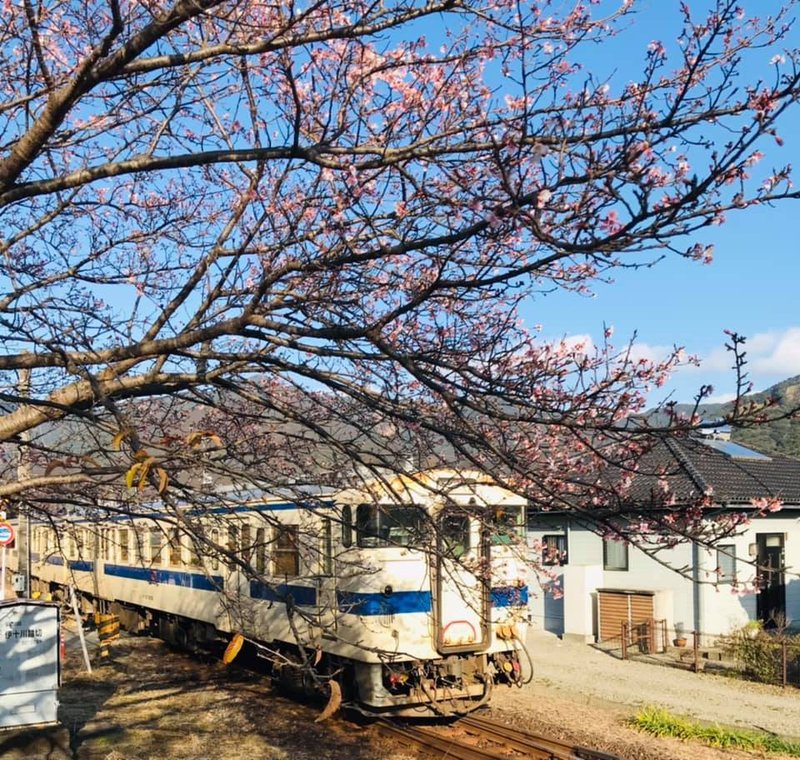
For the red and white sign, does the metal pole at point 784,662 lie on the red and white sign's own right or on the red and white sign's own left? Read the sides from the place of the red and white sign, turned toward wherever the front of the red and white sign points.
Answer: on the red and white sign's own left

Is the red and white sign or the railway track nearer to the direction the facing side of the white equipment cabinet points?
the railway track

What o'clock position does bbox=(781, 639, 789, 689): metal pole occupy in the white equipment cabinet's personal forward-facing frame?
The metal pole is roughly at 9 o'clock from the white equipment cabinet.

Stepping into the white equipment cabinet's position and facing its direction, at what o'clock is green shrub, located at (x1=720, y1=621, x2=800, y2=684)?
The green shrub is roughly at 9 o'clock from the white equipment cabinet.

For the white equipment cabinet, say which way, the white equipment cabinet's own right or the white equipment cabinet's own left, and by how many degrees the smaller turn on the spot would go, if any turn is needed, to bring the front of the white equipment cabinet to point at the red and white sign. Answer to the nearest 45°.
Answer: approximately 180°

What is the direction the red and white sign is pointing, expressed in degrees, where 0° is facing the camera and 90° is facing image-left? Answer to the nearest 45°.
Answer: approximately 0°

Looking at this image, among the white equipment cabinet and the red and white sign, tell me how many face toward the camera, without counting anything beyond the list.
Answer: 2

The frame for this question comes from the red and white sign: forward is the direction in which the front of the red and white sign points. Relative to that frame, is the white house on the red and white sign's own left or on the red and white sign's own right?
on the red and white sign's own left
